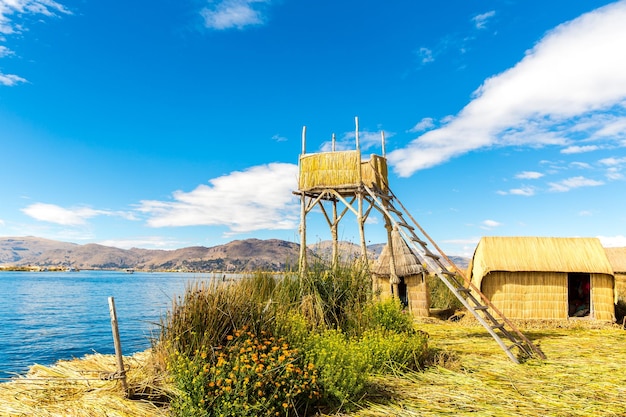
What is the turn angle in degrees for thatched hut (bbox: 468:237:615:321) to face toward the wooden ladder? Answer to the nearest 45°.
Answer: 0° — it already faces it

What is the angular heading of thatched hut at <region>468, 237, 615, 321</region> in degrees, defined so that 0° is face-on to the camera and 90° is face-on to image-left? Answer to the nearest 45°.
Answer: approximately 0°

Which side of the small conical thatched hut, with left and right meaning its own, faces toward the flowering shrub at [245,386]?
front

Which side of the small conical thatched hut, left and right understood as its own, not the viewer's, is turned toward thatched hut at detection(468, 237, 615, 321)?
left

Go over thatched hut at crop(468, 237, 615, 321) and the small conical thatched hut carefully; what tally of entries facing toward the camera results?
2

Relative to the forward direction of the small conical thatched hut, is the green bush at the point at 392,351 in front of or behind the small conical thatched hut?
in front

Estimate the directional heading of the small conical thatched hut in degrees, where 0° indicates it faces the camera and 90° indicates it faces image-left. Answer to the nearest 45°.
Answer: approximately 0°

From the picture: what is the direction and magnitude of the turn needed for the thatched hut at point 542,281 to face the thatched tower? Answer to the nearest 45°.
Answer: approximately 45° to its right

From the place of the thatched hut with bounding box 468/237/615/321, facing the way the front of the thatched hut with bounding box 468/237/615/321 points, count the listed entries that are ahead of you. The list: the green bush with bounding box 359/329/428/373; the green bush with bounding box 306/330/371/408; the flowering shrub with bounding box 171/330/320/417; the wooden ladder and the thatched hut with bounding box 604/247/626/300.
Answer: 4

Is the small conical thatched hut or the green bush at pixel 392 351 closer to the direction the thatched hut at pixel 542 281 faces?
the green bush

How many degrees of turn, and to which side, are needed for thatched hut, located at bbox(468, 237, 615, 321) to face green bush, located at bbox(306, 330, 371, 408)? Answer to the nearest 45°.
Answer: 0° — it already faces it
